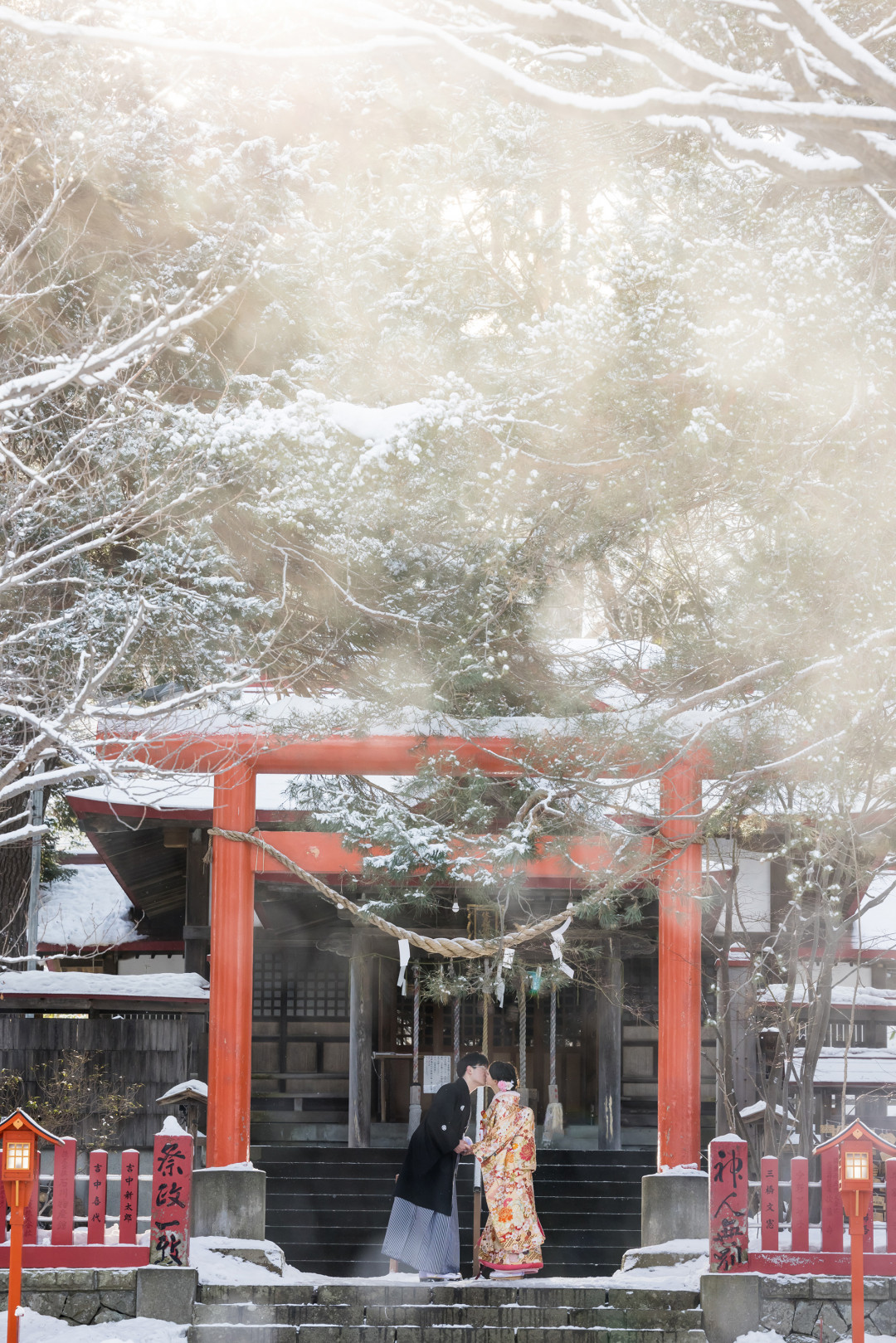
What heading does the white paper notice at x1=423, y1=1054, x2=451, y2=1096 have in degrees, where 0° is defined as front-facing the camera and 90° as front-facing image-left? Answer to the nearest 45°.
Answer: approximately 0°

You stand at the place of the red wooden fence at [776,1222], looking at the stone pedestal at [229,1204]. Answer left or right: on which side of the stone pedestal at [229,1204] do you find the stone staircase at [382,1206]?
right

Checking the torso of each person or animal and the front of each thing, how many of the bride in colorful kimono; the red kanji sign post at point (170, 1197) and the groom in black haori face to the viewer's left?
1

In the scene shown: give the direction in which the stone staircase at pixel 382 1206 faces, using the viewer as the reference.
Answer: facing the viewer

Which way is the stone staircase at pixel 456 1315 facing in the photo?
toward the camera

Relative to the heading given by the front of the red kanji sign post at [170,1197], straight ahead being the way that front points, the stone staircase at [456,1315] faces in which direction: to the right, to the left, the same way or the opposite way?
the same way

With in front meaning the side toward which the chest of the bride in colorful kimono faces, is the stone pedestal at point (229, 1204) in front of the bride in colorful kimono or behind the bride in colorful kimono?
in front

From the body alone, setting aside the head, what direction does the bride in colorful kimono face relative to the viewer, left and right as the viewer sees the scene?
facing to the left of the viewer

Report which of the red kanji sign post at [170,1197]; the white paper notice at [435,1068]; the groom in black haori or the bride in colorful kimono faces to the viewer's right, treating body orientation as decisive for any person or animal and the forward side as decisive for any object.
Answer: the groom in black haori

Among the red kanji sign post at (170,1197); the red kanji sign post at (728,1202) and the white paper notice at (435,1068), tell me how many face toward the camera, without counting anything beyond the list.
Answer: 3

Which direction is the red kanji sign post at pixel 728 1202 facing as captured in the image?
toward the camera

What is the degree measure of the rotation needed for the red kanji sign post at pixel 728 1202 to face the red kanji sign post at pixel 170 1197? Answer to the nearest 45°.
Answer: approximately 90° to its right

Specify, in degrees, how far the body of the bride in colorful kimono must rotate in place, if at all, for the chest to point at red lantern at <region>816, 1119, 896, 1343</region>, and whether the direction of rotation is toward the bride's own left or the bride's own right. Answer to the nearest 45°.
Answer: approximately 135° to the bride's own left

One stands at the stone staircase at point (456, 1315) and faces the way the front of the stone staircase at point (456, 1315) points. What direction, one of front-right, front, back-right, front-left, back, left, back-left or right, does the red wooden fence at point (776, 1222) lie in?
left
